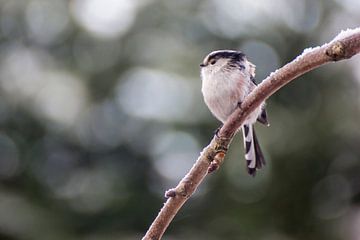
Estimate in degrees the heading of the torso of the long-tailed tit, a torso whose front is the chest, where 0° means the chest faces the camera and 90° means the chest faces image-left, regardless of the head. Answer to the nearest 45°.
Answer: approximately 45°
